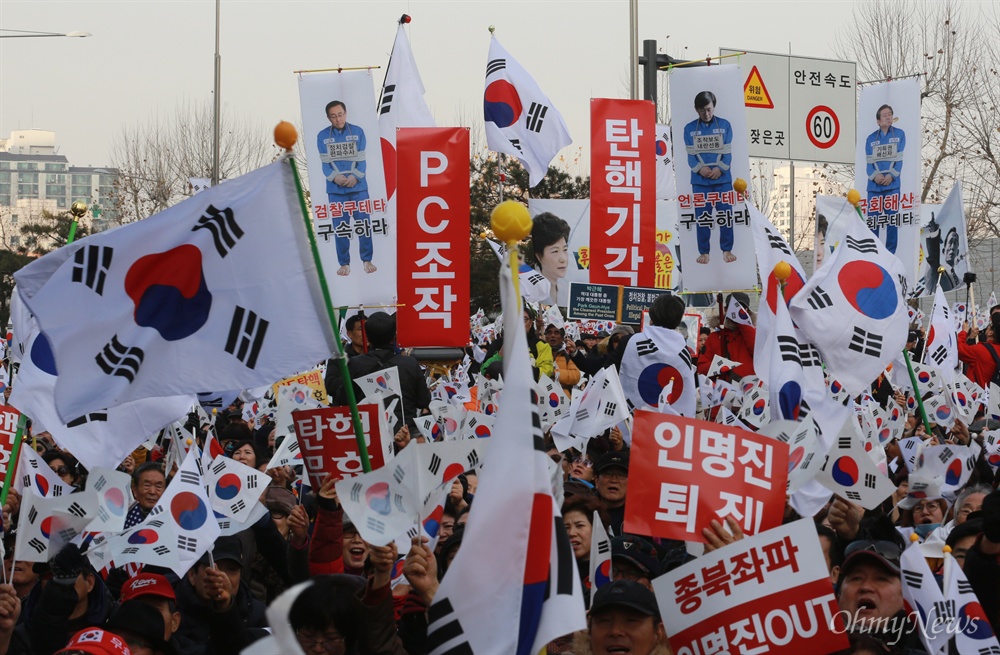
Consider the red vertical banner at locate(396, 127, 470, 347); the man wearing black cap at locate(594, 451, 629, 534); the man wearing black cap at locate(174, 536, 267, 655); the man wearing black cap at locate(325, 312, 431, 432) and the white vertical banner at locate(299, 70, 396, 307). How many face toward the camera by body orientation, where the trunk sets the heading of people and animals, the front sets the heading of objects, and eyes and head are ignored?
4

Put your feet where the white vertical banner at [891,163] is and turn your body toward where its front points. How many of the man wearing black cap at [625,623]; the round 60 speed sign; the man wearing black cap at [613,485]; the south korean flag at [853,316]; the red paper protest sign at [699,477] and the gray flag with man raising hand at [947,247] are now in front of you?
4

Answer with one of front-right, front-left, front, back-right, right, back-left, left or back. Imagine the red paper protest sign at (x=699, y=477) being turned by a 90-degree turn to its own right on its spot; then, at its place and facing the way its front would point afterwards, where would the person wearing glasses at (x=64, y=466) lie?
front-right

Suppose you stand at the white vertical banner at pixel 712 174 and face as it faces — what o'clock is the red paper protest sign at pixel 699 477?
The red paper protest sign is roughly at 12 o'clock from the white vertical banner.

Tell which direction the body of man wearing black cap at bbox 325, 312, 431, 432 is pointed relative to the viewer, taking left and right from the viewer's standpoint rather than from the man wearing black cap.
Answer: facing away from the viewer

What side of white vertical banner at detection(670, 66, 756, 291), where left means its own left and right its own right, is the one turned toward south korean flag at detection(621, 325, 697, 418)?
front

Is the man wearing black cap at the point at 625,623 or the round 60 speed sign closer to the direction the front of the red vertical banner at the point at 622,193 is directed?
the man wearing black cap

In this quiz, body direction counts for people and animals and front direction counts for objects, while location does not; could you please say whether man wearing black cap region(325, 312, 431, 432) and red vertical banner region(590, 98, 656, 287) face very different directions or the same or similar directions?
very different directions

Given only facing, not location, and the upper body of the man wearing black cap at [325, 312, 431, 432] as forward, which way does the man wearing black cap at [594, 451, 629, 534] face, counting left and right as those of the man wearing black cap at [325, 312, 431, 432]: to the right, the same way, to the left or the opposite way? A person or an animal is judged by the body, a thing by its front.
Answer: the opposite way

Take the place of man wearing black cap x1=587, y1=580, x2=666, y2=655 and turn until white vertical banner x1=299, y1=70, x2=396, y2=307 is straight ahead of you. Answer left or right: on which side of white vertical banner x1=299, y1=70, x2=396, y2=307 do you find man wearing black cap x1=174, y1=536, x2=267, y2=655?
left

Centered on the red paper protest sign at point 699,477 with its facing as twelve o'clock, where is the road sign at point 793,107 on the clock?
The road sign is roughly at 6 o'clock from the red paper protest sign.
